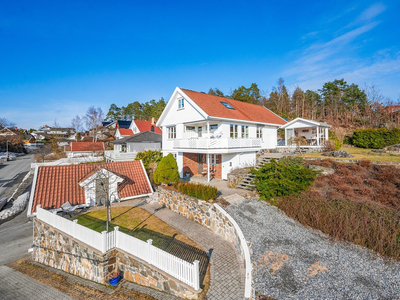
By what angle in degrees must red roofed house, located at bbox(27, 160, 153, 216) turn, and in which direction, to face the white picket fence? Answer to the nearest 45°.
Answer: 0° — it already faces it

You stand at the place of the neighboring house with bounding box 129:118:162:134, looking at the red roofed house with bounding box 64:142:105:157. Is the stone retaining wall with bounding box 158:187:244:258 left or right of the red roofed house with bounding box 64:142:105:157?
left

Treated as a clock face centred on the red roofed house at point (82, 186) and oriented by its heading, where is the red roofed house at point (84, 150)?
the red roofed house at point (84, 150) is roughly at 6 o'clock from the red roofed house at point (82, 186).

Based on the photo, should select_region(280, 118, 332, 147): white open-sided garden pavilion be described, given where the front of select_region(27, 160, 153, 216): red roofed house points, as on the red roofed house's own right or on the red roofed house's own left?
on the red roofed house's own left

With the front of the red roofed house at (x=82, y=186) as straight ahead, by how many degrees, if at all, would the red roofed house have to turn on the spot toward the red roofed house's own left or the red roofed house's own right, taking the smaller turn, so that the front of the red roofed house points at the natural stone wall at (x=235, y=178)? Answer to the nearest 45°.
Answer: approximately 45° to the red roofed house's own left

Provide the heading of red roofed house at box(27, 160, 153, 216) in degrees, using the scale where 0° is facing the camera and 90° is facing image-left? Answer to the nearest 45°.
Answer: approximately 0°

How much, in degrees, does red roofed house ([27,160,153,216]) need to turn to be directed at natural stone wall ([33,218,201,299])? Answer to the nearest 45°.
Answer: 0° — it already faces it

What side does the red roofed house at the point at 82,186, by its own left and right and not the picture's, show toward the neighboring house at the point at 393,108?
left

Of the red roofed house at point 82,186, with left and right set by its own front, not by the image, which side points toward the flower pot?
front

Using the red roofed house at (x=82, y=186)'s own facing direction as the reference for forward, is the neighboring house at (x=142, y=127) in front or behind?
behind

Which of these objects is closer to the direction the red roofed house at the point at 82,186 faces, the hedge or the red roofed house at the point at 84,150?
the hedge

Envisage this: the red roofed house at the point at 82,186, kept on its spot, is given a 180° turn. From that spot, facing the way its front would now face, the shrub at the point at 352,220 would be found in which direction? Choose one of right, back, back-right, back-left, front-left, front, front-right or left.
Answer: back-right

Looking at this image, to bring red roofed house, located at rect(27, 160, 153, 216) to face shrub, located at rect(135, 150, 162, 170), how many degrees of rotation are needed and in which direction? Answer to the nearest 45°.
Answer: approximately 135° to its left
